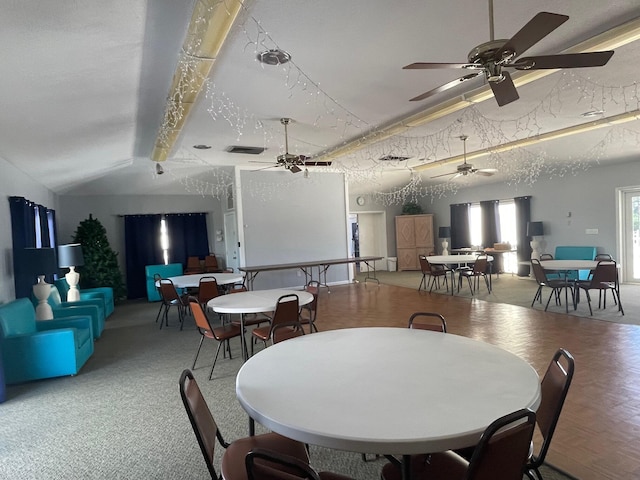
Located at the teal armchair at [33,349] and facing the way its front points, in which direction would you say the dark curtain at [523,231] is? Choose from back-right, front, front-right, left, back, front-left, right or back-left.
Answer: front

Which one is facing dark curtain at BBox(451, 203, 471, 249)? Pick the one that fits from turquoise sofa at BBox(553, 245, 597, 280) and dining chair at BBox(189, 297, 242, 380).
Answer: the dining chair

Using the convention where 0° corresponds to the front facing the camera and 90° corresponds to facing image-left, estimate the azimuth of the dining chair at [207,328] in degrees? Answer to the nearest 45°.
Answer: approximately 225°

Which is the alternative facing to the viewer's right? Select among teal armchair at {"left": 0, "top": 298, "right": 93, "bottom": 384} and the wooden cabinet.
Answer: the teal armchair

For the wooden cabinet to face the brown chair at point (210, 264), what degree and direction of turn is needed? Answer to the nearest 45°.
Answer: approximately 45° to its right

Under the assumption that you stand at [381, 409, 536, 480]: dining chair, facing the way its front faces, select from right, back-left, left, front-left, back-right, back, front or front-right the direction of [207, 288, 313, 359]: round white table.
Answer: front

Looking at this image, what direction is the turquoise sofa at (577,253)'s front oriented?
toward the camera

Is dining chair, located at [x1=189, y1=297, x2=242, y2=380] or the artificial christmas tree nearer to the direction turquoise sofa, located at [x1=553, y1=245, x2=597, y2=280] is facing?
the dining chair

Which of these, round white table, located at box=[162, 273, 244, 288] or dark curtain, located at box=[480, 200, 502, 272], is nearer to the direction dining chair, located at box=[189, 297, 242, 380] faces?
the dark curtain

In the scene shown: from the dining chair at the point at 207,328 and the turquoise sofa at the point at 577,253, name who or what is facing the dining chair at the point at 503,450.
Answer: the turquoise sofa

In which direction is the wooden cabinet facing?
toward the camera

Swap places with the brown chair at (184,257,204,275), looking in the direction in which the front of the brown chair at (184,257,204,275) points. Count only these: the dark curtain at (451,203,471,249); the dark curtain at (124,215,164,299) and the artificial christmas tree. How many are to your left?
1

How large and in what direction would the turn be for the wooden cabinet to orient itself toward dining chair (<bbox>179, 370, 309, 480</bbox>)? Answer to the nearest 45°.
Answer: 0° — it already faces it

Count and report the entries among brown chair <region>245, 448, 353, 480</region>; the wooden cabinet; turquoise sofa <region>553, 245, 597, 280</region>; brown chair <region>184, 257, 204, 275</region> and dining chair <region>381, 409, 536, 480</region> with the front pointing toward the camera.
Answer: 3

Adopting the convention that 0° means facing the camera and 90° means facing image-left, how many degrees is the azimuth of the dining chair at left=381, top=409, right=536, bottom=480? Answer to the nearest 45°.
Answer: approximately 135°

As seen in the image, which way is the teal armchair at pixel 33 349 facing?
to the viewer's right

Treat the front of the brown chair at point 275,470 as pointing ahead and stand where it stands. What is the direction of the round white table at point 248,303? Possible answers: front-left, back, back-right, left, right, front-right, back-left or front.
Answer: front-left

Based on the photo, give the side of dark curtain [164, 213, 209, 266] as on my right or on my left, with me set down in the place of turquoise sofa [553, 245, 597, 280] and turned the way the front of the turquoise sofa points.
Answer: on my right

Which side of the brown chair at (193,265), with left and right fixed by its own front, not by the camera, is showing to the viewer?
front
